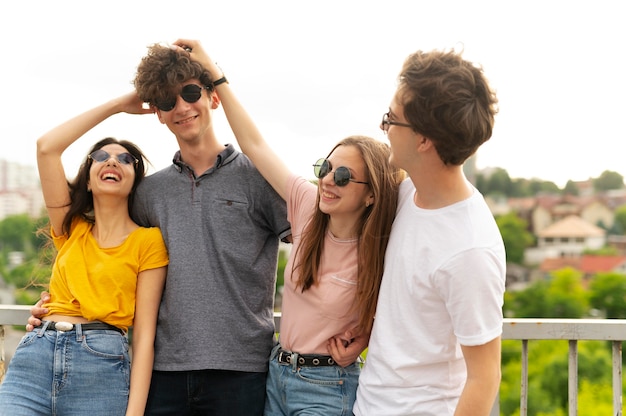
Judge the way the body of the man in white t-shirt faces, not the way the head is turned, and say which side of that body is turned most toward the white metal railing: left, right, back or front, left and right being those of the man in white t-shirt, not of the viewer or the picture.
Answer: back

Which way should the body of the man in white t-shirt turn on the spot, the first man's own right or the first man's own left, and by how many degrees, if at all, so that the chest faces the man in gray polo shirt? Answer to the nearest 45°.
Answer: approximately 90° to the first man's own right

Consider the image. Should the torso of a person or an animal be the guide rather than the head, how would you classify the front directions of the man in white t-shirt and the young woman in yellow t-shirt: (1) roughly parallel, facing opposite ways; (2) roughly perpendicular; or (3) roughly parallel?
roughly perpendicular

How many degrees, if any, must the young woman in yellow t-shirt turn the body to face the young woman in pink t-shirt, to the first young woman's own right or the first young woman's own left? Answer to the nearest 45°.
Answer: approximately 45° to the first young woman's own left

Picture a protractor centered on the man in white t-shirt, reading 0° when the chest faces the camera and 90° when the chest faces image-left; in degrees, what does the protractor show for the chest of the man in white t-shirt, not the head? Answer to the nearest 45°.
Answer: approximately 45°
